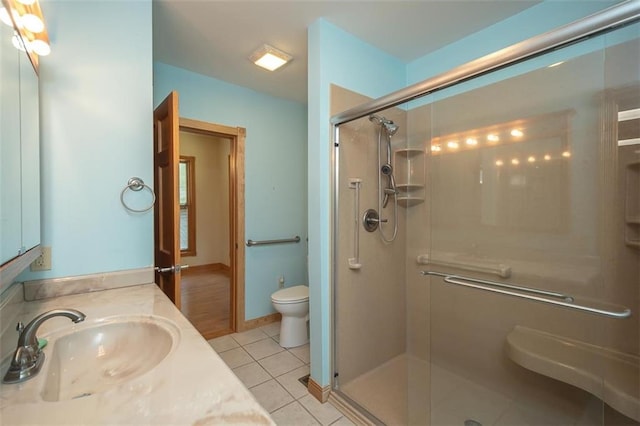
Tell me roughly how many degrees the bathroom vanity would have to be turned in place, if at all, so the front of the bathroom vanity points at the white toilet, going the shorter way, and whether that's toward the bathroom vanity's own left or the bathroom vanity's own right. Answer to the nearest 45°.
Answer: approximately 45° to the bathroom vanity's own left

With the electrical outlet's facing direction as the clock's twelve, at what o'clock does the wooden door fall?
The wooden door is roughly at 9 o'clock from the electrical outlet.

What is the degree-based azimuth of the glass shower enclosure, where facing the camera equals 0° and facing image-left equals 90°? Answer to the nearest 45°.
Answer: approximately 45°

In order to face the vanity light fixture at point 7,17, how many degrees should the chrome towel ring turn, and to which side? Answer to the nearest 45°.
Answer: approximately 45° to its right

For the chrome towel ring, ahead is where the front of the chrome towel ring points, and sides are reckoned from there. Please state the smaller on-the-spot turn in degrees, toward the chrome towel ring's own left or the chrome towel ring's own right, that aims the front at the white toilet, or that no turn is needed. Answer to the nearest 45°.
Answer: approximately 90° to the chrome towel ring's own left

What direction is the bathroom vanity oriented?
to the viewer's right
